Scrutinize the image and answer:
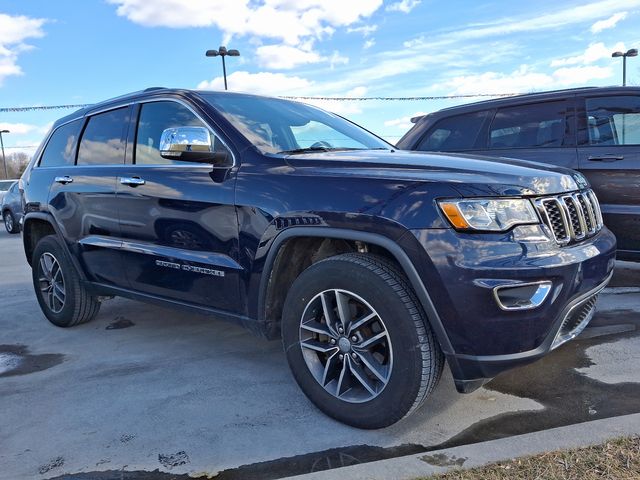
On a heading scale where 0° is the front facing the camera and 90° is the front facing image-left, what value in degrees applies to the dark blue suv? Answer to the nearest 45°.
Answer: approximately 315°

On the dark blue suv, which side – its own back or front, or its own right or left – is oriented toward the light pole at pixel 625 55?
left

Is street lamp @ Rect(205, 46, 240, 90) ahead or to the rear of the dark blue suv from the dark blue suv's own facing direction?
to the rear

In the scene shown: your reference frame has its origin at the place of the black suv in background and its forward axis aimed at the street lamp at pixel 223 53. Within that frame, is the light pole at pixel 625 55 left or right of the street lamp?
right

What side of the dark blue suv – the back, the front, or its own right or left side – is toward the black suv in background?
left

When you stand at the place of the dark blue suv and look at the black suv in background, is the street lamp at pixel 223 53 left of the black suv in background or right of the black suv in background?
left
